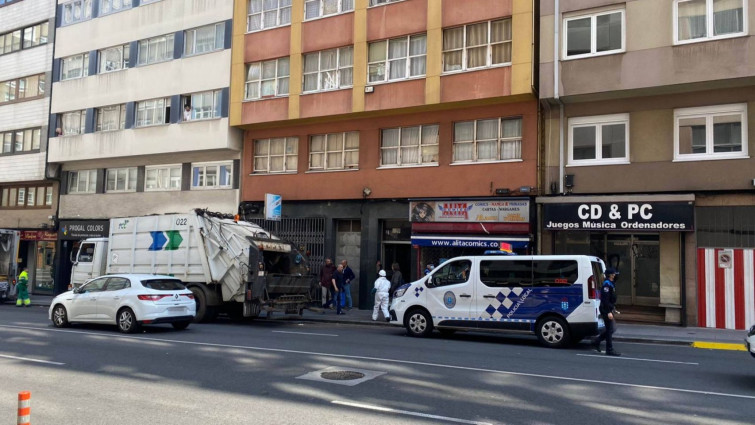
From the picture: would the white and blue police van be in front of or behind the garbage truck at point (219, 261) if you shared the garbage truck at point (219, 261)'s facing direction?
behind

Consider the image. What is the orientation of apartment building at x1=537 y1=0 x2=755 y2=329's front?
toward the camera

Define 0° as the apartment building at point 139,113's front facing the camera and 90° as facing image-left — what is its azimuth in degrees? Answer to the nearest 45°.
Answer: approximately 45°

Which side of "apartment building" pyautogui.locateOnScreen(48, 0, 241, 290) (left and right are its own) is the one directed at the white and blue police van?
left

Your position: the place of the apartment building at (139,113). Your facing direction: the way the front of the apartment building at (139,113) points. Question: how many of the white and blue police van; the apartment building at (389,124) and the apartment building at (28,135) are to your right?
1

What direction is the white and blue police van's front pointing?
to the viewer's left

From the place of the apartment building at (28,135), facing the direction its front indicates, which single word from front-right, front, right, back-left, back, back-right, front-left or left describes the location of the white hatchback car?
front-left

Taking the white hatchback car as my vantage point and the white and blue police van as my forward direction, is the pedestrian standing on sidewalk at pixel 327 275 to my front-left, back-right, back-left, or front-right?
front-left

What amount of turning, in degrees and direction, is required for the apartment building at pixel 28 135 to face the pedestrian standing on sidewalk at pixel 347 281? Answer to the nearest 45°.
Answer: approximately 90° to its left

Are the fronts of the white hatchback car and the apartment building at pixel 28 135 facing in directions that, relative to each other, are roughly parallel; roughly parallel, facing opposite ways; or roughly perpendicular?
roughly perpendicular

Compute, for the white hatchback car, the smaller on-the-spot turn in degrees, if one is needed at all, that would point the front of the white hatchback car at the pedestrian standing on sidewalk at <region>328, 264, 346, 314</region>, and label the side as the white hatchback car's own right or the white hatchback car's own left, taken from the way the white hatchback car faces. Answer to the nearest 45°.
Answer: approximately 90° to the white hatchback car's own right

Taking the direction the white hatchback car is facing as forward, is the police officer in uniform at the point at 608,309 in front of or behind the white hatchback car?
behind

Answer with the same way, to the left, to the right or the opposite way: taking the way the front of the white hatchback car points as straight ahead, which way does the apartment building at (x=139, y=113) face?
to the left

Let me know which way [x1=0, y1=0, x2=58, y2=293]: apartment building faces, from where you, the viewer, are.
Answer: facing the viewer and to the left of the viewer

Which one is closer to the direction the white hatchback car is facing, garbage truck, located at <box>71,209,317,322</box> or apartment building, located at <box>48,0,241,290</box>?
the apartment building
